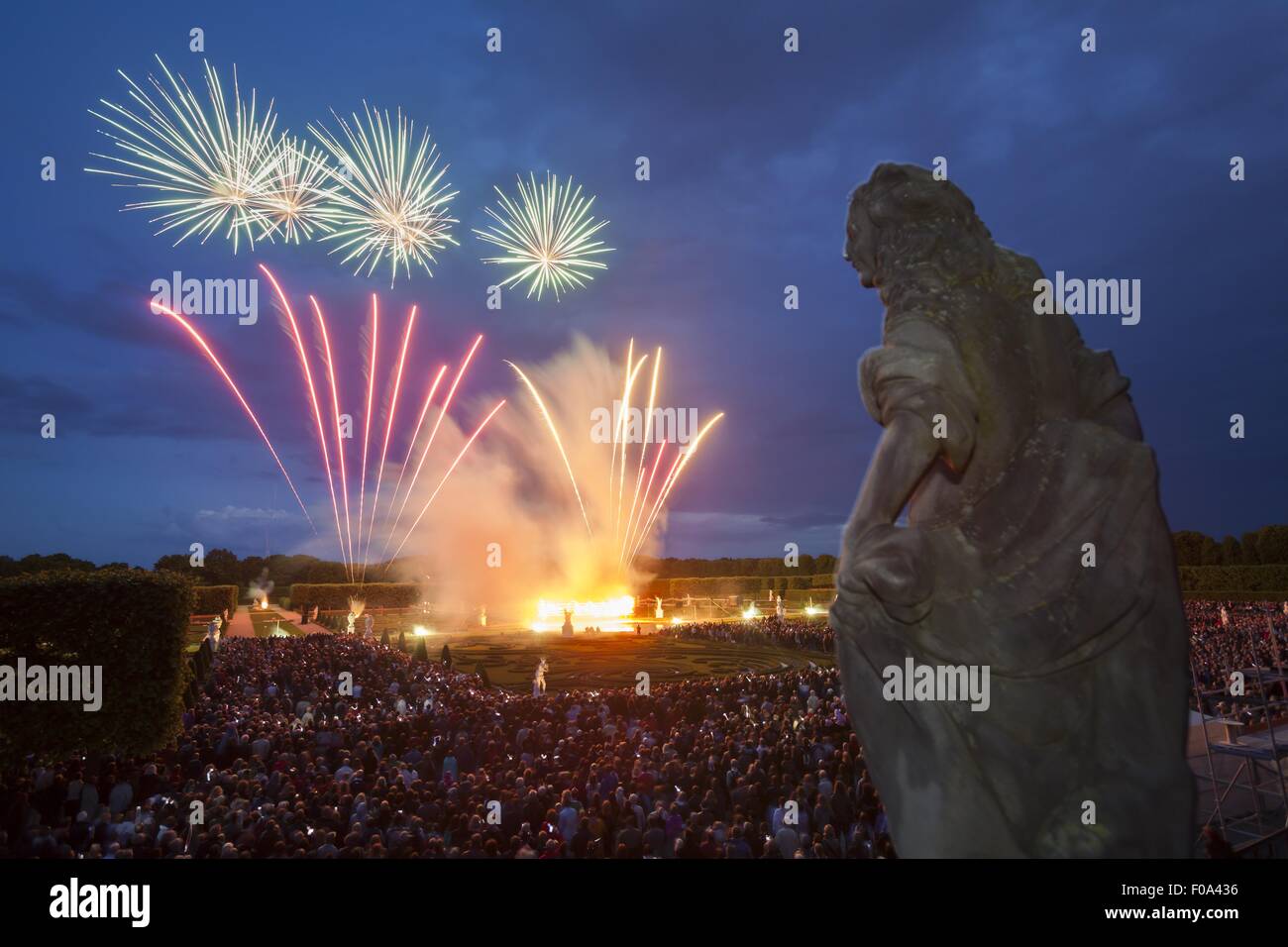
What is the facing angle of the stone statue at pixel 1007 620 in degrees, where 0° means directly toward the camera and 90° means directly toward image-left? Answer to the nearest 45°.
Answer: approximately 135°

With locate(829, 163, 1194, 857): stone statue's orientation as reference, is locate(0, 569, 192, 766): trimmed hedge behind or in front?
in front
